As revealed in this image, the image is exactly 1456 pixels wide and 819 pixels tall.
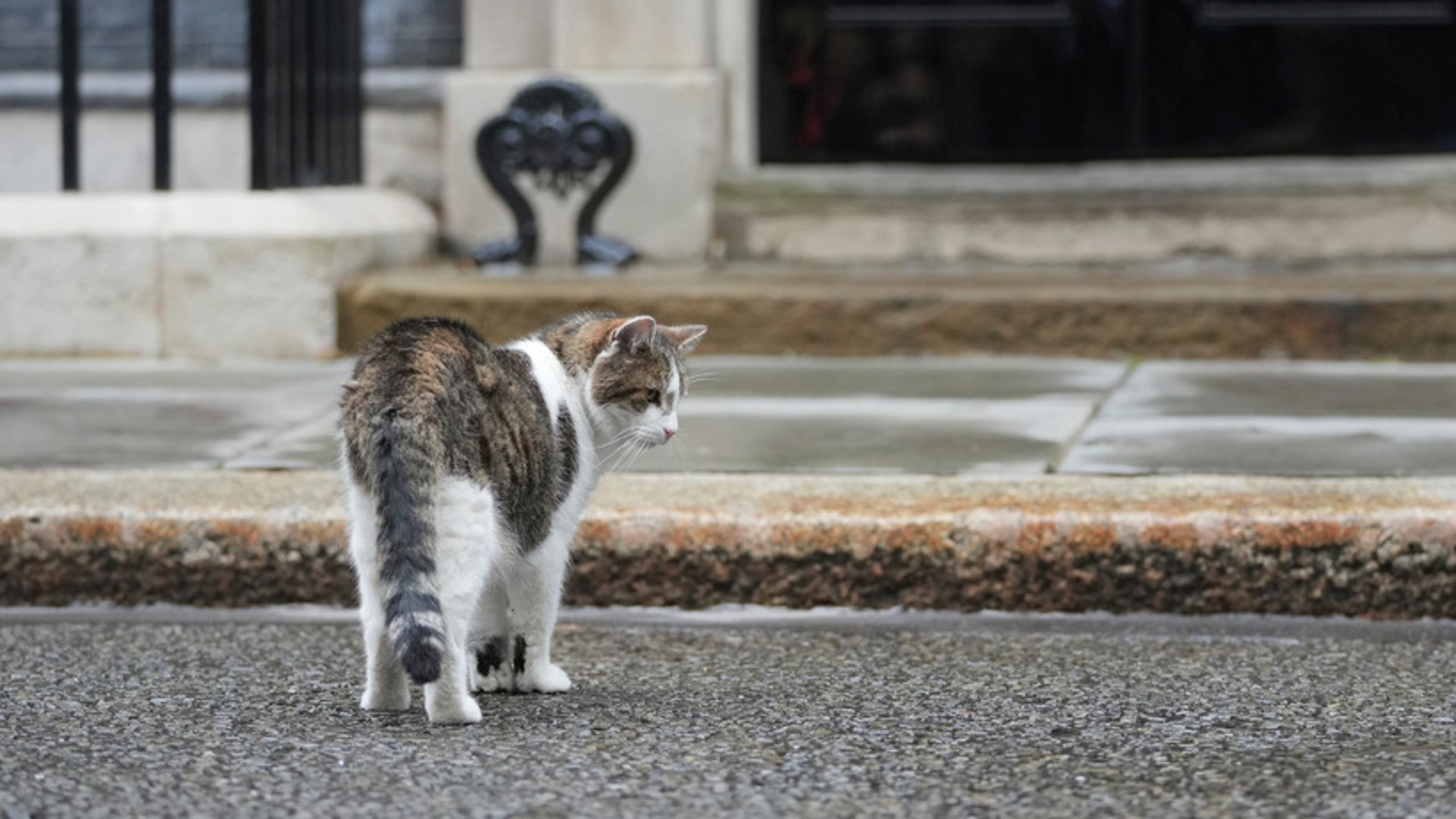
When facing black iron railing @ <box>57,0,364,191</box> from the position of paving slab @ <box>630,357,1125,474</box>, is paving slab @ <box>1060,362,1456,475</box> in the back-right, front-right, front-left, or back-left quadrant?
back-right

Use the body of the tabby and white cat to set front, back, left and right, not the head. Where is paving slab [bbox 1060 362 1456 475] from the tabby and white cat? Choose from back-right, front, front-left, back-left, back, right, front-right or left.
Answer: front

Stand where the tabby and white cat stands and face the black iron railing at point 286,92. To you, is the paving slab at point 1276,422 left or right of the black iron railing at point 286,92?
right

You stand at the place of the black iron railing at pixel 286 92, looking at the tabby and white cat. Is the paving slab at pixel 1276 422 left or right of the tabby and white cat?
left

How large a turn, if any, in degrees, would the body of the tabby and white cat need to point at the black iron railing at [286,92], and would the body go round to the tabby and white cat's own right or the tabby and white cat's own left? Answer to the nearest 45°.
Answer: approximately 45° to the tabby and white cat's own left

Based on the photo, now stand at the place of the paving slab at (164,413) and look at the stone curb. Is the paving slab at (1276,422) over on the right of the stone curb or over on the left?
left

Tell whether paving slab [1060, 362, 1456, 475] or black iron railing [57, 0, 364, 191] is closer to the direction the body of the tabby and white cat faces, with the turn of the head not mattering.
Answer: the paving slab

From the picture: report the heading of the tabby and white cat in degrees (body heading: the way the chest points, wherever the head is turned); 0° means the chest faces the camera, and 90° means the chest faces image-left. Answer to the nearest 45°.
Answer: approximately 225°

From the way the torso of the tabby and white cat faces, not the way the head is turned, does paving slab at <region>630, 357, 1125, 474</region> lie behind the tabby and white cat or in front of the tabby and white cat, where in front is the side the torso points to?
in front
